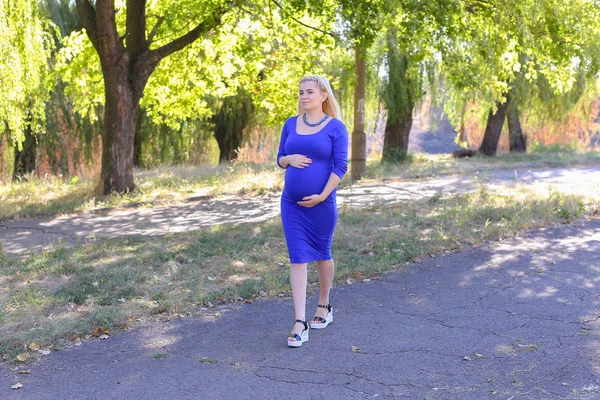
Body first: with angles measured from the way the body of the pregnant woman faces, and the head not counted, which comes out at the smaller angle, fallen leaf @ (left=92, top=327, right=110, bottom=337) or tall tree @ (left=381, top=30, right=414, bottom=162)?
the fallen leaf

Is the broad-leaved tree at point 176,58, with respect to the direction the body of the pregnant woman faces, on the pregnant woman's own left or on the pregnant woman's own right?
on the pregnant woman's own right

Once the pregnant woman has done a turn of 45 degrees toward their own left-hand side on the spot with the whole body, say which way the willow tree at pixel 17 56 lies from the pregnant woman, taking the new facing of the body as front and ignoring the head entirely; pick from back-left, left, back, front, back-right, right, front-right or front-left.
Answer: back-right

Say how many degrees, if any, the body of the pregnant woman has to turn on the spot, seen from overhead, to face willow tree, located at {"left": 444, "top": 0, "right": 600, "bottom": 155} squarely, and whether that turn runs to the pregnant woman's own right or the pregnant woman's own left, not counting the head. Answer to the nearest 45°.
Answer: approximately 180°

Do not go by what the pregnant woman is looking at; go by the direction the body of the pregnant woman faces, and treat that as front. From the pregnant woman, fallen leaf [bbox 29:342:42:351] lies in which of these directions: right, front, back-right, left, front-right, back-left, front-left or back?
front-right

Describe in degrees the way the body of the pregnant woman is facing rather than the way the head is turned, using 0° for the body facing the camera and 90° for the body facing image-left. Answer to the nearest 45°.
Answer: approximately 45°

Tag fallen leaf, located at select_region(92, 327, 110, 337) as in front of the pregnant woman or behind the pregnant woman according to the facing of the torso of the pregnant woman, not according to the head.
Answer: in front

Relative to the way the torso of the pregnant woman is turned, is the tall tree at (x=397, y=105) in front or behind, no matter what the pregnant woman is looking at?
behind
